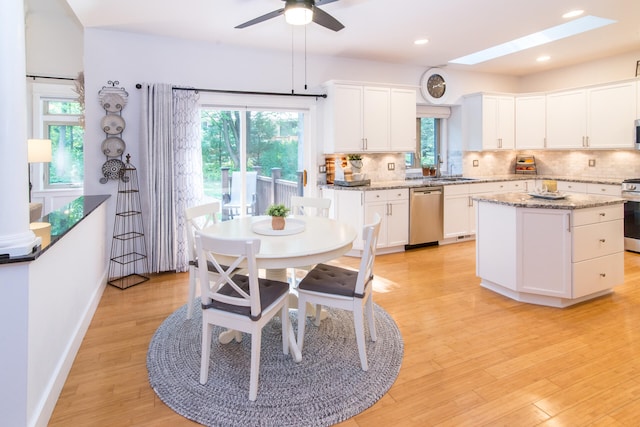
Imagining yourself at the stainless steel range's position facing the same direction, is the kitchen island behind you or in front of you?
in front

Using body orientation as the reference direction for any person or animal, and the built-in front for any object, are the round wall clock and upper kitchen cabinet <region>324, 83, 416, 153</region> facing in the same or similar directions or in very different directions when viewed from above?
same or similar directions

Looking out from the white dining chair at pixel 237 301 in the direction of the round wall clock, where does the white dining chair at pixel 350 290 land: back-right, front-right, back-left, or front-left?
front-right

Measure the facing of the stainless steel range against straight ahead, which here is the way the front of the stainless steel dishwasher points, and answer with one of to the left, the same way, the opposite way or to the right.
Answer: to the right

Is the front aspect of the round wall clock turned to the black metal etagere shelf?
no

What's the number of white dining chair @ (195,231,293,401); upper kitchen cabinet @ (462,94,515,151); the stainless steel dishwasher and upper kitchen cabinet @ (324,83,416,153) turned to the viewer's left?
0

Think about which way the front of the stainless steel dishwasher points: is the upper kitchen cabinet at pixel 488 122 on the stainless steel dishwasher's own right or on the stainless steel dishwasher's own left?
on the stainless steel dishwasher's own left

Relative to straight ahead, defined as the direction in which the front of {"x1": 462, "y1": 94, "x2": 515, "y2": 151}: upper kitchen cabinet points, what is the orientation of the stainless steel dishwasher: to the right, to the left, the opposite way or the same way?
the same way

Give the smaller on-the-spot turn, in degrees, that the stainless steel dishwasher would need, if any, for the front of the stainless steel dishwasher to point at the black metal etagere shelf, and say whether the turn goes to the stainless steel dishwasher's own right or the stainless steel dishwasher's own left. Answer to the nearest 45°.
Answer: approximately 90° to the stainless steel dishwasher's own right

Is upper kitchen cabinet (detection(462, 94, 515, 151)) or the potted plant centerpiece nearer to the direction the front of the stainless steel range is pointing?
the potted plant centerpiece

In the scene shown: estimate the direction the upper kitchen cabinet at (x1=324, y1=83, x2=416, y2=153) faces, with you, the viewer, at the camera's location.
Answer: facing the viewer and to the right of the viewer

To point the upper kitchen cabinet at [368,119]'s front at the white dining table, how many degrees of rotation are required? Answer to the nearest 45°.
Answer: approximately 45° to its right
